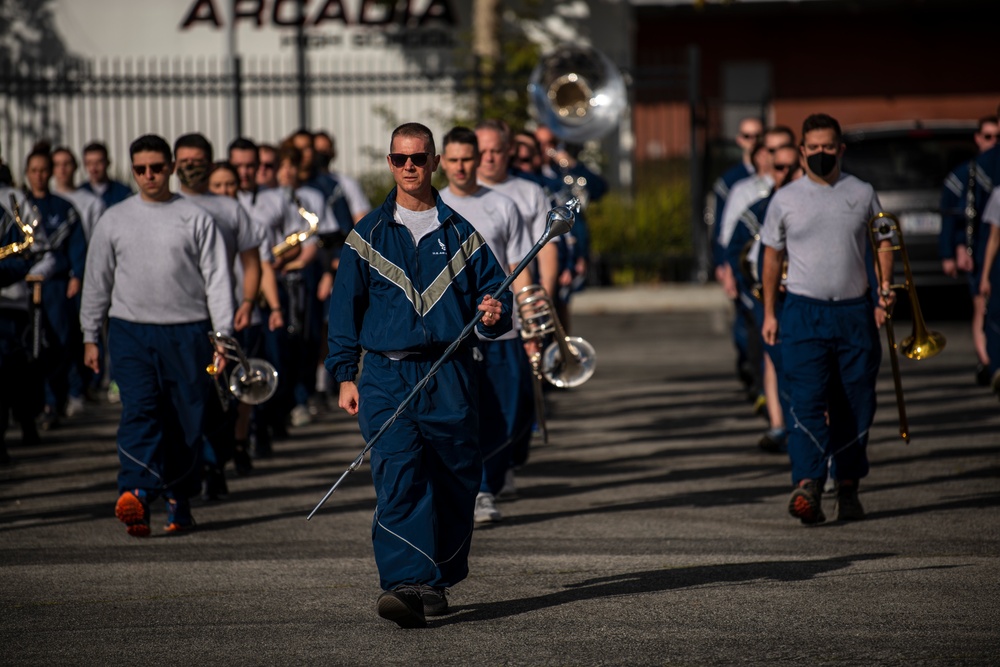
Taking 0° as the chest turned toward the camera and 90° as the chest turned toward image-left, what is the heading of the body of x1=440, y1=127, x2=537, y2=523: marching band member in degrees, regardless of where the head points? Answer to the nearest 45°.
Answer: approximately 0°

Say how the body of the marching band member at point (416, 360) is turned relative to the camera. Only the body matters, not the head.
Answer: toward the camera

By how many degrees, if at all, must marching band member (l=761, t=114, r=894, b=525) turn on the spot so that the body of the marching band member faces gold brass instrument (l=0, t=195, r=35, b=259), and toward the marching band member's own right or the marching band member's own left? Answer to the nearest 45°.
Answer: approximately 90° to the marching band member's own right

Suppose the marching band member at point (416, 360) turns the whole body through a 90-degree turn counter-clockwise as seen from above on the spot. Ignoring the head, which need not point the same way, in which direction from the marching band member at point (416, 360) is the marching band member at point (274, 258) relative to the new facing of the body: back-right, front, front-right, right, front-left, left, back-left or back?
left

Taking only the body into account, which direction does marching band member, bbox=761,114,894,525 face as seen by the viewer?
toward the camera

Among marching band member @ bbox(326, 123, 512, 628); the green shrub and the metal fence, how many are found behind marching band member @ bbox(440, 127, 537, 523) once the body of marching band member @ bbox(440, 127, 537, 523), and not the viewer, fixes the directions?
2

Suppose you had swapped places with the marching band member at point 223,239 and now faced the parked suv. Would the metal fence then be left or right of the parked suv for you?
left

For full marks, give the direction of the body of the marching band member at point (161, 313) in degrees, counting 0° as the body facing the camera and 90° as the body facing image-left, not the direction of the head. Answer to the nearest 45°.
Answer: approximately 0°

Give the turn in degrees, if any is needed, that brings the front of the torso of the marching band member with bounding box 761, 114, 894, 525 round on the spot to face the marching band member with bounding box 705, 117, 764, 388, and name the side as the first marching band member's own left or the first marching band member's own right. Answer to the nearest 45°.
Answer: approximately 180°
